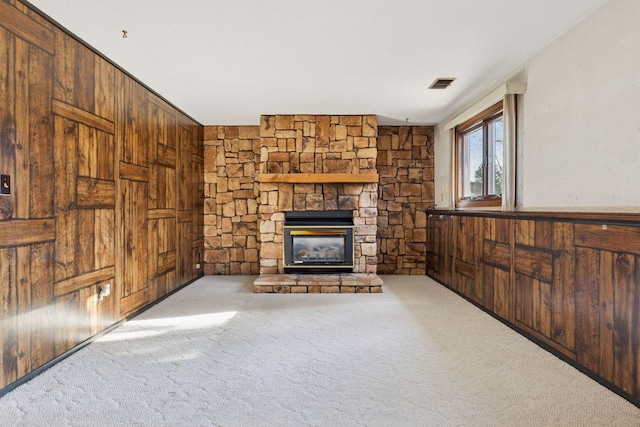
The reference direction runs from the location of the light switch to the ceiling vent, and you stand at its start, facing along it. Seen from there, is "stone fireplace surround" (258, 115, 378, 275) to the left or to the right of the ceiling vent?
left

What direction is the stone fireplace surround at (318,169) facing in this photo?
toward the camera

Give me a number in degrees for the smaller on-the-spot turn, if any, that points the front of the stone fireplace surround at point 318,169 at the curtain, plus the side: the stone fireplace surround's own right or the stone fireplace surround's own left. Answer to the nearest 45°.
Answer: approximately 45° to the stone fireplace surround's own left

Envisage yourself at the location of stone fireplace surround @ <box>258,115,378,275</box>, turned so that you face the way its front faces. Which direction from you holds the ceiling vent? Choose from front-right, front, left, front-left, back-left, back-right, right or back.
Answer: front-left

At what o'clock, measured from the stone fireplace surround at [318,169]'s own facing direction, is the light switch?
The light switch is roughly at 1 o'clock from the stone fireplace surround.
